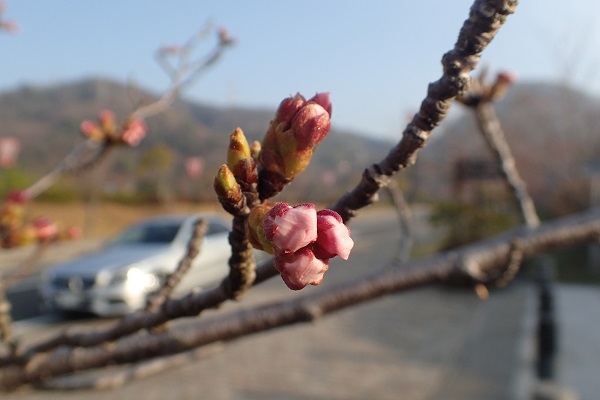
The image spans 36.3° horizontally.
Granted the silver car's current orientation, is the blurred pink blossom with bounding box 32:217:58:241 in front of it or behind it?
in front

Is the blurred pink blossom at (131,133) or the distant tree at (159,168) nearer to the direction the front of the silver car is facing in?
the blurred pink blossom

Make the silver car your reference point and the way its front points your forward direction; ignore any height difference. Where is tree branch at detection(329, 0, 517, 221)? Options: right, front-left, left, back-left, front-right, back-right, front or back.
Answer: front-left

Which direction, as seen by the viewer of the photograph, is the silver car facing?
facing the viewer and to the left of the viewer

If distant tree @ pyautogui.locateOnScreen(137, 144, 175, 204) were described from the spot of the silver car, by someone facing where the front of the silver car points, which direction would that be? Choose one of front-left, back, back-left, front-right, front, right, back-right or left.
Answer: back-right

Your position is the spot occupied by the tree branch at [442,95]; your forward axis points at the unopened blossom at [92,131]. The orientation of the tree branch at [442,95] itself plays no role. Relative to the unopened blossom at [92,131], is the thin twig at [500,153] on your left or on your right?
right
